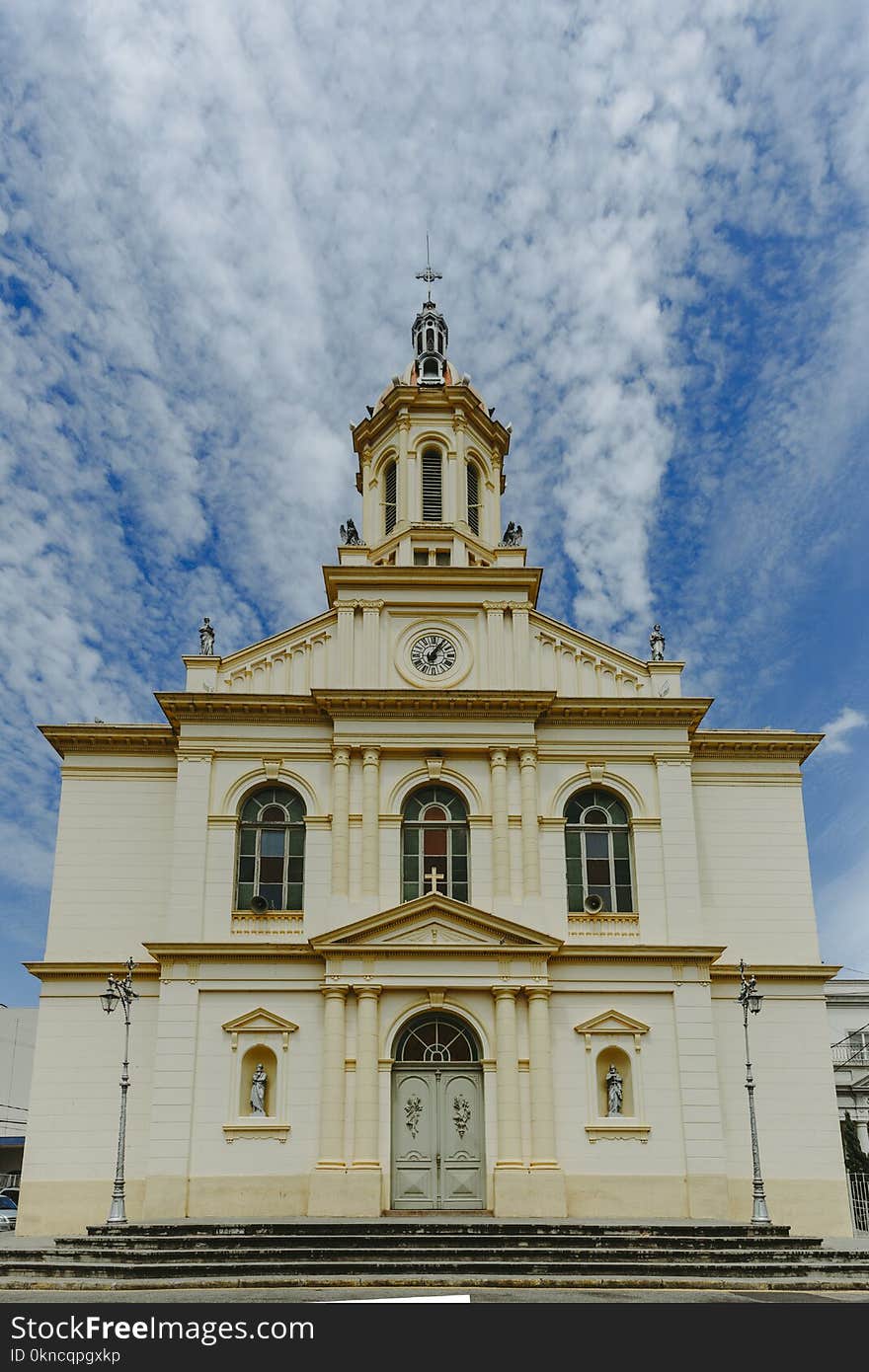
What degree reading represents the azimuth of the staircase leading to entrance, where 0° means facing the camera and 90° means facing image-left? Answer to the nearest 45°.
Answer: approximately 0°

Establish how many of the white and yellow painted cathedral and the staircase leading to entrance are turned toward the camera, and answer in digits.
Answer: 2

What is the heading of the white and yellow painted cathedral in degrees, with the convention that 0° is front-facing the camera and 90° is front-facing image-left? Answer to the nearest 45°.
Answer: approximately 0°

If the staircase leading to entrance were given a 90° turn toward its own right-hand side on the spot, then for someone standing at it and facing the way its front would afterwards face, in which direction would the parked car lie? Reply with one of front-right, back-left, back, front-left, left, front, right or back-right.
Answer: front-right

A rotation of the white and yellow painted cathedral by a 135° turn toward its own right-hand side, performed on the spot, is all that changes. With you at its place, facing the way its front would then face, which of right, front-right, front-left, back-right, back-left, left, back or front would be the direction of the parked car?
front

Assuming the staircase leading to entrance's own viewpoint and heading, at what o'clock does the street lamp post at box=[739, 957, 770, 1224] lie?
The street lamp post is roughly at 8 o'clock from the staircase leading to entrance.
